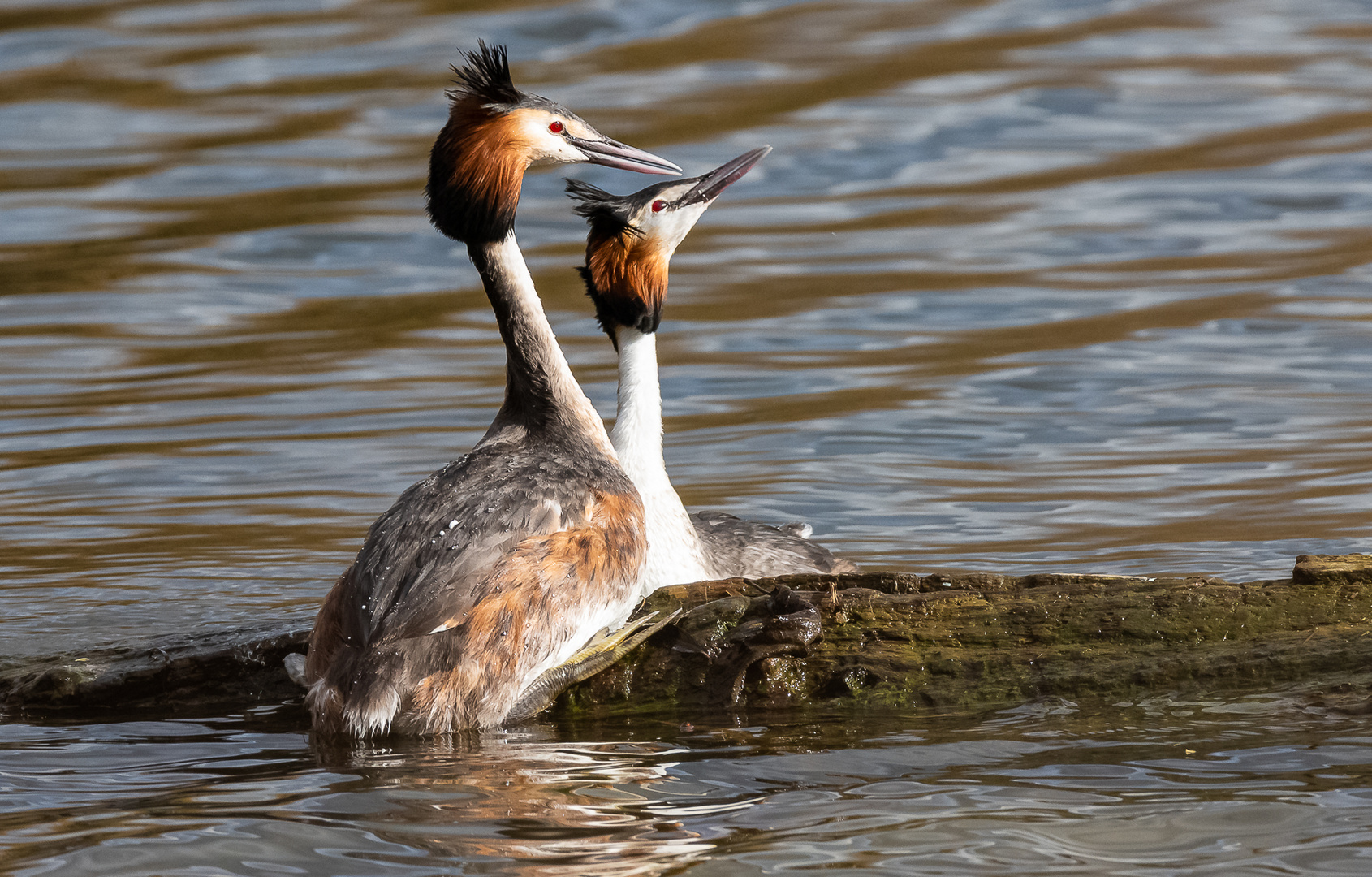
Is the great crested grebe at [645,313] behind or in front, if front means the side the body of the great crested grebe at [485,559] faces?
in front

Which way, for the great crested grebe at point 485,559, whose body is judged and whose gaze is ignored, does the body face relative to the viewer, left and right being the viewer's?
facing away from the viewer and to the right of the viewer

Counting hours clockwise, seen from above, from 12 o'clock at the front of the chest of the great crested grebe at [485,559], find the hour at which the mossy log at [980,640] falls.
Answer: The mossy log is roughly at 2 o'clock from the great crested grebe.

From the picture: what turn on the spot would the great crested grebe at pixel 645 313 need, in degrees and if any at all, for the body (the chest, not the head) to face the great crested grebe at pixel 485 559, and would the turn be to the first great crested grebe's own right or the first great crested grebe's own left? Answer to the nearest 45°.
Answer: approximately 45° to the first great crested grebe's own left

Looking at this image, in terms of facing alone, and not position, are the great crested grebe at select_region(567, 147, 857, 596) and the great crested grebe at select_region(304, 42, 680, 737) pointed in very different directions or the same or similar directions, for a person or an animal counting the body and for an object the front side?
very different directions
